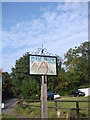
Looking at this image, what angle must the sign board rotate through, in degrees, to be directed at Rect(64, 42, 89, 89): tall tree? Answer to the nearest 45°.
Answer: approximately 180°

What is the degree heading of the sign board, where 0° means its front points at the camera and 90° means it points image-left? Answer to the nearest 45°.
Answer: approximately 0°
